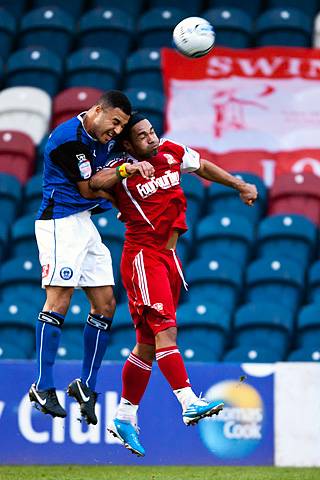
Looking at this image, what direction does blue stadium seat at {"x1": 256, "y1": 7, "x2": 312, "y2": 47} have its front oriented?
toward the camera

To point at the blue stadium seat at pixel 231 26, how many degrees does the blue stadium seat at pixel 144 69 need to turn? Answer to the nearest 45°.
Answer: approximately 90° to its left

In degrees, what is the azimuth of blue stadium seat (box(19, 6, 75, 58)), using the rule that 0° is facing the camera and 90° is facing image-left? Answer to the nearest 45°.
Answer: approximately 0°

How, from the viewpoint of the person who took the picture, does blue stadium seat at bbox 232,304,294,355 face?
facing the viewer

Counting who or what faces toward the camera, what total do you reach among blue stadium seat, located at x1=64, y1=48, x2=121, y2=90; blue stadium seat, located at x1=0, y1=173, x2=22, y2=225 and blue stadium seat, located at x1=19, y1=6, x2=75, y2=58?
3

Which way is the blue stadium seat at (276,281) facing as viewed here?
toward the camera

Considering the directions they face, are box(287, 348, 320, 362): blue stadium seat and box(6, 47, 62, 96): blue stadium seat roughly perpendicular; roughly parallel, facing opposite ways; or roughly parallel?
roughly parallel

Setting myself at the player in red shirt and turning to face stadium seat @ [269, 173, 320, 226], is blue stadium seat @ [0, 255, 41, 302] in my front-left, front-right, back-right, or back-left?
front-left

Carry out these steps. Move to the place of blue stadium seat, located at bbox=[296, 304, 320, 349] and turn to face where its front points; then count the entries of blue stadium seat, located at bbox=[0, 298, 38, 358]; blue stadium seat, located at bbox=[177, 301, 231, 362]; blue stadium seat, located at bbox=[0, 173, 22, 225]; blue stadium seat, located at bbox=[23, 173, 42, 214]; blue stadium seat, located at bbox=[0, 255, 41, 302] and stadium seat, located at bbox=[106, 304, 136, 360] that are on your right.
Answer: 6

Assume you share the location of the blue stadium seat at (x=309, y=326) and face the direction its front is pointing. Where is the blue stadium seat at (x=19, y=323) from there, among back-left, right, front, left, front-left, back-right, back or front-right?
right

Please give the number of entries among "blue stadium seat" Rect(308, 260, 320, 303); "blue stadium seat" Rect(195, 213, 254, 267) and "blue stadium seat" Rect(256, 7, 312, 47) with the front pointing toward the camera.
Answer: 3

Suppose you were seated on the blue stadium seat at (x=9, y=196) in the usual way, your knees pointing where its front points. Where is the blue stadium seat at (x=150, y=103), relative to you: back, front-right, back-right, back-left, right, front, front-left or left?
left

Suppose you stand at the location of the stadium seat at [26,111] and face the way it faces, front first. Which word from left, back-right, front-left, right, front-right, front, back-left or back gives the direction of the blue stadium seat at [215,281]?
front-left

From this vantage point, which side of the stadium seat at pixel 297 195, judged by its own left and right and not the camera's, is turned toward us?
front
